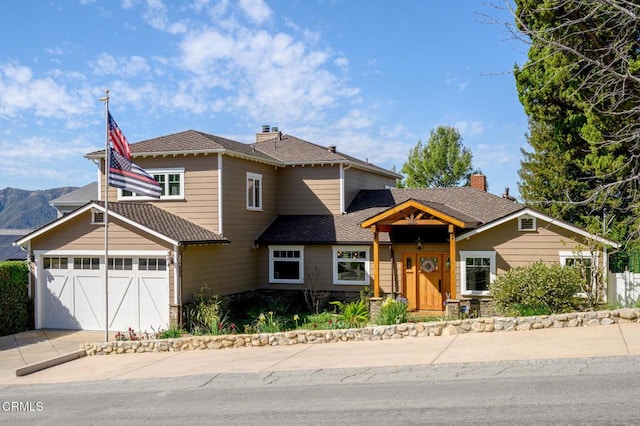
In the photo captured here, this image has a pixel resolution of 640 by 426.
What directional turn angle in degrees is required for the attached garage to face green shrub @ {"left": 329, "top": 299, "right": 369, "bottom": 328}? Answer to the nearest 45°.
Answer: approximately 90° to its left

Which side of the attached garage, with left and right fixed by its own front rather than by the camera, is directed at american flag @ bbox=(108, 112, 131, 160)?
front

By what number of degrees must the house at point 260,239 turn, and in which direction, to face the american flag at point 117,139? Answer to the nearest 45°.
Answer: approximately 45° to its right

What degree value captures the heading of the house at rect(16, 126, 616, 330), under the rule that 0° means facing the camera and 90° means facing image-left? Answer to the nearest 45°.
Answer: approximately 0°
